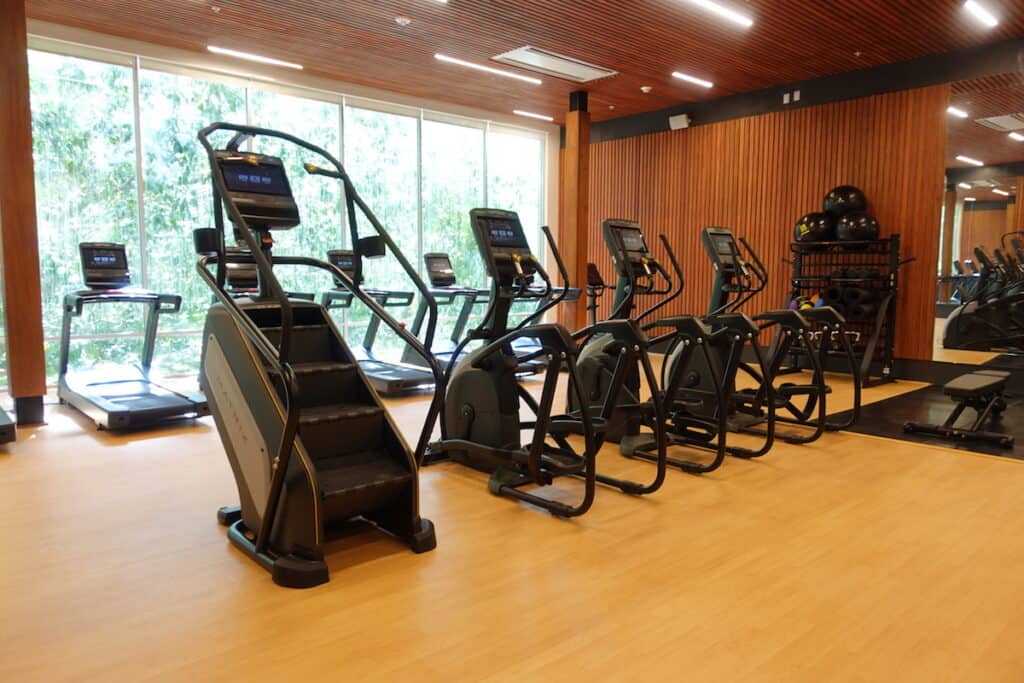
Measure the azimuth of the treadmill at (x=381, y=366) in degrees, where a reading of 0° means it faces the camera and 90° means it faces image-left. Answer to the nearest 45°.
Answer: approximately 135°

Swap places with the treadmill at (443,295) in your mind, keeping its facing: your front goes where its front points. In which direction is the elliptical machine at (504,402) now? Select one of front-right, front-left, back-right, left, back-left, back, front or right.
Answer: back-left

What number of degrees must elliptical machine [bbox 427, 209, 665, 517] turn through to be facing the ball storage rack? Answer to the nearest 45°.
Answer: approximately 90° to its right

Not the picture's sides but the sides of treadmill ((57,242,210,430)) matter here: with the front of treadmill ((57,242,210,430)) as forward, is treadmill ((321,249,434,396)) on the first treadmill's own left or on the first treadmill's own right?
on the first treadmill's own right

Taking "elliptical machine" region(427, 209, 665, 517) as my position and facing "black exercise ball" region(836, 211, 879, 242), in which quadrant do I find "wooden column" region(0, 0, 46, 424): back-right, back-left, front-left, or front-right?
back-left

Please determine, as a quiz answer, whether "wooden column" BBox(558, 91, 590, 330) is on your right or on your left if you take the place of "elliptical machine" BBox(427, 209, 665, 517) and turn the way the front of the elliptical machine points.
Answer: on your right

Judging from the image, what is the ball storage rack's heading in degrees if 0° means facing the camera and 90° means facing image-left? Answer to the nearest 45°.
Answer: approximately 45°

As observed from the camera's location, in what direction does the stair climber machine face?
facing away from the viewer and to the left of the viewer

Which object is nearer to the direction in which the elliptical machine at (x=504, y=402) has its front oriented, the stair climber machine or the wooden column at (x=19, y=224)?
the wooden column

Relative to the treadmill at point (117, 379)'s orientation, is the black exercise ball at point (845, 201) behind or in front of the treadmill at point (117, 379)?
behind
